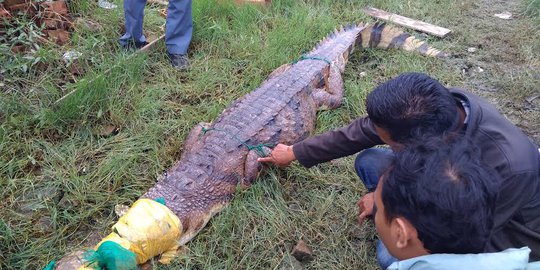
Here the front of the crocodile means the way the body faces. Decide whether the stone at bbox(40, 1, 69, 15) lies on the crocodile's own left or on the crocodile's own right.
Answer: on the crocodile's own right

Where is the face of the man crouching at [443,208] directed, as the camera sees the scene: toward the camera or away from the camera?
away from the camera

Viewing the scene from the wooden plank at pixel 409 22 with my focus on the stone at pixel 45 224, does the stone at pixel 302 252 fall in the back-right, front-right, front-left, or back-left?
front-left

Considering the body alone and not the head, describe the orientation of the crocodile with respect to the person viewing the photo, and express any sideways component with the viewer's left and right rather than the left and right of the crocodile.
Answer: facing the viewer and to the left of the viewer

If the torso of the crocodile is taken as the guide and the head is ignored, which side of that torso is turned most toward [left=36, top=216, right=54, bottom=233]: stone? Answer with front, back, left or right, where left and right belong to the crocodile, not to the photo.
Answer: front

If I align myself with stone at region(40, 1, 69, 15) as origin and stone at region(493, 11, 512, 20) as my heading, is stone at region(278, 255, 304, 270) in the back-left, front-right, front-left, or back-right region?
front-right

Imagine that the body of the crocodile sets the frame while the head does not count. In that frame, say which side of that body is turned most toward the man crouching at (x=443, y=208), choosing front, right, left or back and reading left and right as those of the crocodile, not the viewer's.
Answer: left

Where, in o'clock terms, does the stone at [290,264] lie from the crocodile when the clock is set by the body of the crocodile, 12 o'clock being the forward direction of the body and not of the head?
The stone is roughly at 10 o'clock from the crocodile.

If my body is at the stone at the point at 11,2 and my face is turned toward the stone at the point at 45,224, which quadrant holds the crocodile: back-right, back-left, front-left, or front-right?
front-left

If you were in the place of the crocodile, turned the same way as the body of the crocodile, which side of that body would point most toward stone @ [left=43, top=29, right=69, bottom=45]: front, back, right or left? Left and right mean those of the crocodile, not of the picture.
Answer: right

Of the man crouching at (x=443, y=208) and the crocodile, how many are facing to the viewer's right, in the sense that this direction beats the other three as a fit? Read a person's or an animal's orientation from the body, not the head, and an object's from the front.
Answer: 0

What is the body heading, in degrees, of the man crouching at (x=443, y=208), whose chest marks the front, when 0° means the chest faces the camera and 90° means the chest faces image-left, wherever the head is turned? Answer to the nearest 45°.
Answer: approximately 135°

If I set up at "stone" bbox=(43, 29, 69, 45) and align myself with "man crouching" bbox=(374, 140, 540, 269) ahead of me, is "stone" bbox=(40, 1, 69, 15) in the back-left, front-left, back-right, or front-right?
back-left

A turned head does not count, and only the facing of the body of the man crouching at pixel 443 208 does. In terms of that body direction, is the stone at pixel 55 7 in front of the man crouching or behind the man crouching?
in front
